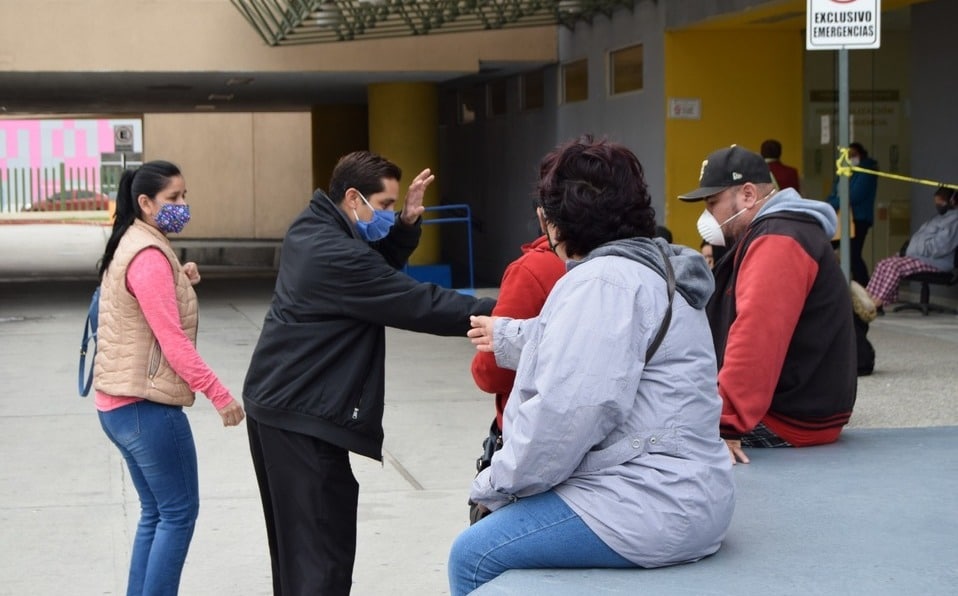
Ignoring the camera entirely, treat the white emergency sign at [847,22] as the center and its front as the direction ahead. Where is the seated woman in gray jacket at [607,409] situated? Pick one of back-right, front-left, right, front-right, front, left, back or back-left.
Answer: front

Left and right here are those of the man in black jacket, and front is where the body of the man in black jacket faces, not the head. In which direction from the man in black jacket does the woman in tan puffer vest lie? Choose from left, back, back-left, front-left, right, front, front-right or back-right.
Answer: back-left

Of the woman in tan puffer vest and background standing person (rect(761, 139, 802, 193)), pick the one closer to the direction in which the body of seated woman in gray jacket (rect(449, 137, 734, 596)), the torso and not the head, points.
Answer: the woman in tan puffer vest

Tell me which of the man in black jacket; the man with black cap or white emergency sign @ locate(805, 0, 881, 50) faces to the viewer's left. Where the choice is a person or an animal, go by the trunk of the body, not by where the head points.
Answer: the man with black cap

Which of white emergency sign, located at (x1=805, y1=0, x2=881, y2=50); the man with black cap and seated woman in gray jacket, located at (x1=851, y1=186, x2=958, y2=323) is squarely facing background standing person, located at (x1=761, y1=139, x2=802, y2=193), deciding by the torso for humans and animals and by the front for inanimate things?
the seated woman in gray jacket

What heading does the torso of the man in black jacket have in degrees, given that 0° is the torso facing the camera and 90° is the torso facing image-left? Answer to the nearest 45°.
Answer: approximately 270°

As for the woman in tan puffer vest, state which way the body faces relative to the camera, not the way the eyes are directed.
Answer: to the viewer's right

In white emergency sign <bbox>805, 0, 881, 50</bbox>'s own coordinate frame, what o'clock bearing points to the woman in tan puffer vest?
The woman in tan puffer vest is roughly at 1 o'clock from the white emergency sign.

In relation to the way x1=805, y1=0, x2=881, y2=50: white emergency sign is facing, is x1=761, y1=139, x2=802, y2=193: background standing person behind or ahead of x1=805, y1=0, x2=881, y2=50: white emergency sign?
behind

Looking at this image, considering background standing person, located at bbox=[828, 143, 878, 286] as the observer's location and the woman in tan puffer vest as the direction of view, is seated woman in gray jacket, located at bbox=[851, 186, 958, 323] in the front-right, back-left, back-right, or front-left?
front-left

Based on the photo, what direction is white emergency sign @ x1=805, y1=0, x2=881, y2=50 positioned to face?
toward the camera

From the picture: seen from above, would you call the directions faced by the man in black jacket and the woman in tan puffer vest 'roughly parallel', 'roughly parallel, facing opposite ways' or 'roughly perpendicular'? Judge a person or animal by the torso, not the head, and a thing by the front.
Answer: roughly parallel

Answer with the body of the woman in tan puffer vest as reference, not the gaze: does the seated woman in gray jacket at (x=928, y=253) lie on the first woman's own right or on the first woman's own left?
on the first woman's own left

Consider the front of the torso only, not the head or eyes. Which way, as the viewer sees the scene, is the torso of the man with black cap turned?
to the viewer's left

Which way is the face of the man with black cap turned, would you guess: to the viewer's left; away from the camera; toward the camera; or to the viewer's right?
to the viewer's left

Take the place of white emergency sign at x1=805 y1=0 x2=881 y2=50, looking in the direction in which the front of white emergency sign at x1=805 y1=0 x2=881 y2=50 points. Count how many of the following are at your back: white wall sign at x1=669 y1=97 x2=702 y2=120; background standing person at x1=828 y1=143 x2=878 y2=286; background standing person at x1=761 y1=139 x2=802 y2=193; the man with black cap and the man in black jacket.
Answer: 3

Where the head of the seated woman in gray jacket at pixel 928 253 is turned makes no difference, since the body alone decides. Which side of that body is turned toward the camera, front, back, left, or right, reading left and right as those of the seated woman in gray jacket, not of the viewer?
left
